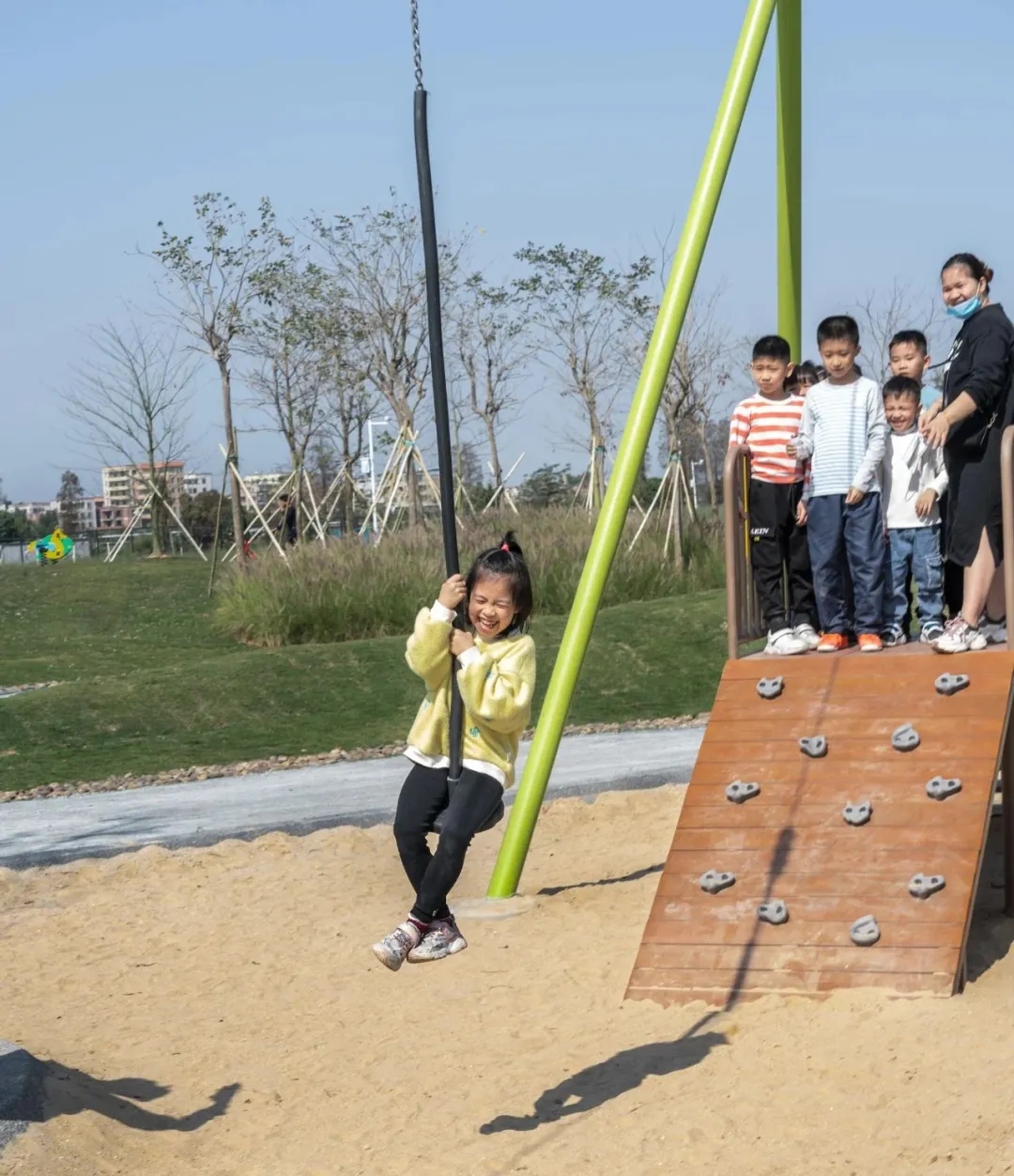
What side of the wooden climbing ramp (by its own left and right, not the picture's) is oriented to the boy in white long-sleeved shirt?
back

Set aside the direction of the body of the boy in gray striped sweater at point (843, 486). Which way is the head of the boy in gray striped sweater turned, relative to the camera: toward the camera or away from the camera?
toward the camera

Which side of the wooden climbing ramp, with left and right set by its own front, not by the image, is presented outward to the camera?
front

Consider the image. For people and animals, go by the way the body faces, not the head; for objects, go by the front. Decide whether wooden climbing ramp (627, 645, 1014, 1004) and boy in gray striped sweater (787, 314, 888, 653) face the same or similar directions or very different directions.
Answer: same or similar directions

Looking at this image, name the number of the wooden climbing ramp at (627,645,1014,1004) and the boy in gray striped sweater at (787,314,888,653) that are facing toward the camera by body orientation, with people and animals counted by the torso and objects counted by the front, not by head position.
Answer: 2

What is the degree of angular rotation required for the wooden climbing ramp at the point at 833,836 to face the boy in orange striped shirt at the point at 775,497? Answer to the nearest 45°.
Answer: approximately 180°

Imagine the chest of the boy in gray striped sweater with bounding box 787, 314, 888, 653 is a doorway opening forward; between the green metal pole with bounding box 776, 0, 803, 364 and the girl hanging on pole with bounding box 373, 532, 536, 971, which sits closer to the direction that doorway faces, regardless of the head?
the girl hanging on pole

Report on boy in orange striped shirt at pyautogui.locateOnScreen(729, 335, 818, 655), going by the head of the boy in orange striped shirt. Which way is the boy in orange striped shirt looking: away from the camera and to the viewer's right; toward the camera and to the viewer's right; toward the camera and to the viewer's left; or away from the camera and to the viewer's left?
toward the camera and to the viewer's left

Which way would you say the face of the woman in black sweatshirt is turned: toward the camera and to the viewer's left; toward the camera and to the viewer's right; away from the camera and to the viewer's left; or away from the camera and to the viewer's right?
toward the camera and to the viewer's left

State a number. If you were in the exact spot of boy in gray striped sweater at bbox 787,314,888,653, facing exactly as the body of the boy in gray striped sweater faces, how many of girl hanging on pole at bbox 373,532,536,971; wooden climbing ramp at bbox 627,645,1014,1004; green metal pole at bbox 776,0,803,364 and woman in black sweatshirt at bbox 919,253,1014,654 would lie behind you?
1

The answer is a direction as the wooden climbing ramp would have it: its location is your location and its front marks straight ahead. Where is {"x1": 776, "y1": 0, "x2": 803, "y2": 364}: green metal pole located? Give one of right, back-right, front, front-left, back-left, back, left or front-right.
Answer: back

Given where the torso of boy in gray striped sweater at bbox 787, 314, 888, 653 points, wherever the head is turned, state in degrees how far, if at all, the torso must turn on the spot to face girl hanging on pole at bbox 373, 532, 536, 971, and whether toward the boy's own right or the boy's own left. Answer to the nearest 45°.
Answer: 0° — they already face them

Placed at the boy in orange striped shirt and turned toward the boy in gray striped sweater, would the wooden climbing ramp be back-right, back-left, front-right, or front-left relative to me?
front-right

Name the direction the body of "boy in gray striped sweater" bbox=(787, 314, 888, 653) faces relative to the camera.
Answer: toward the camera
